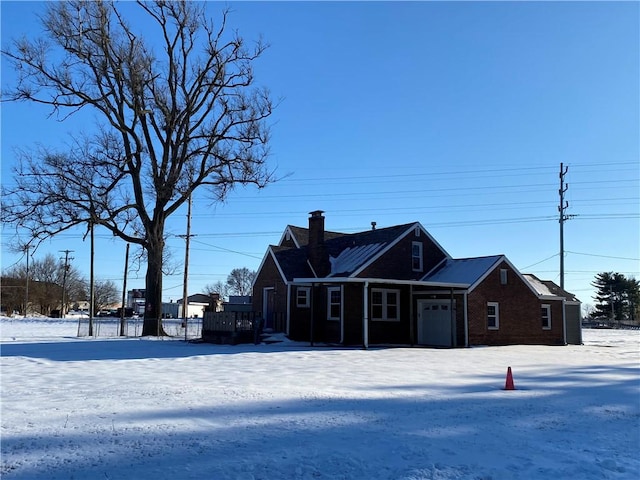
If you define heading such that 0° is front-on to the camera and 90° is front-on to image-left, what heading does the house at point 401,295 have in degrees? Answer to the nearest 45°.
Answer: approximately 45°
